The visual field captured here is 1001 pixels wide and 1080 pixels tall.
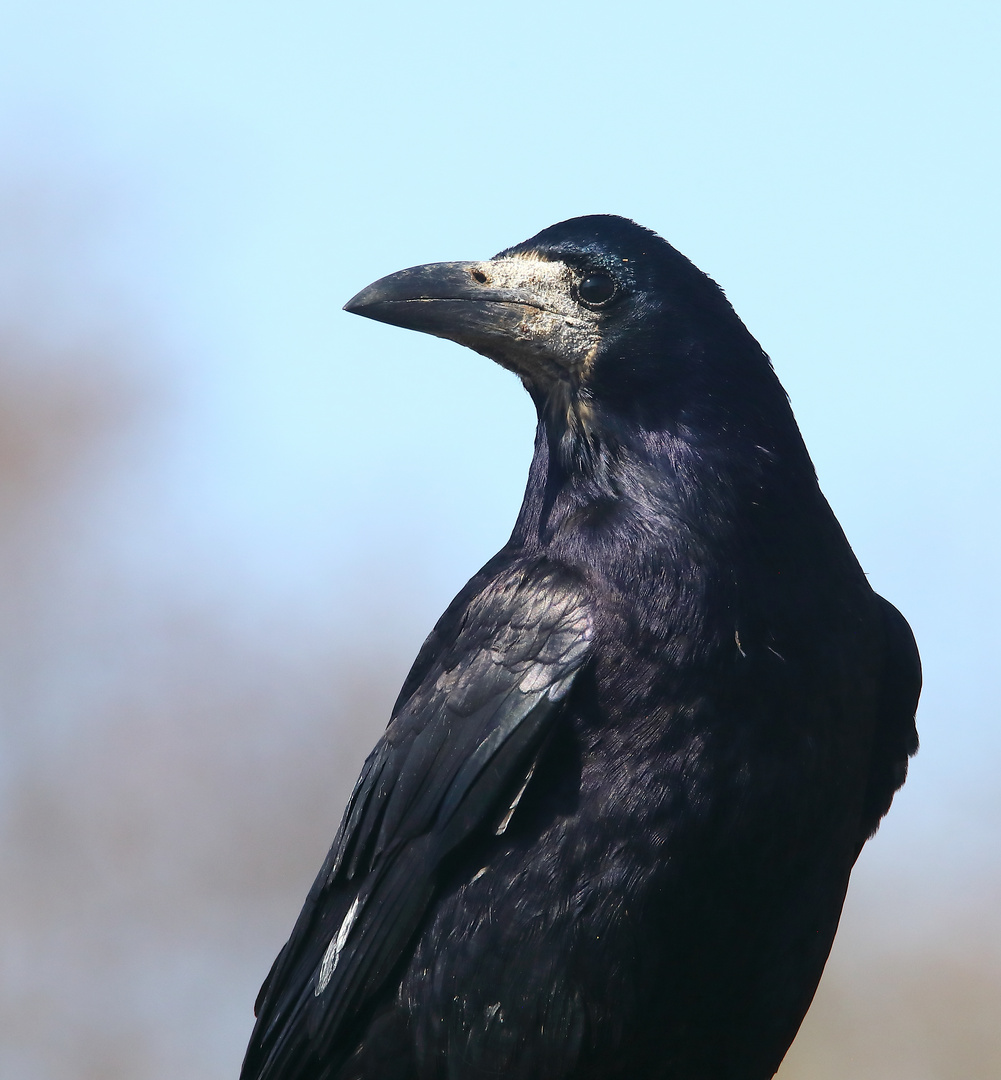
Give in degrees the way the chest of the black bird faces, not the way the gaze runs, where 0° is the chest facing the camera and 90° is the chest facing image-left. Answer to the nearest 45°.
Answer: approximately 315°
